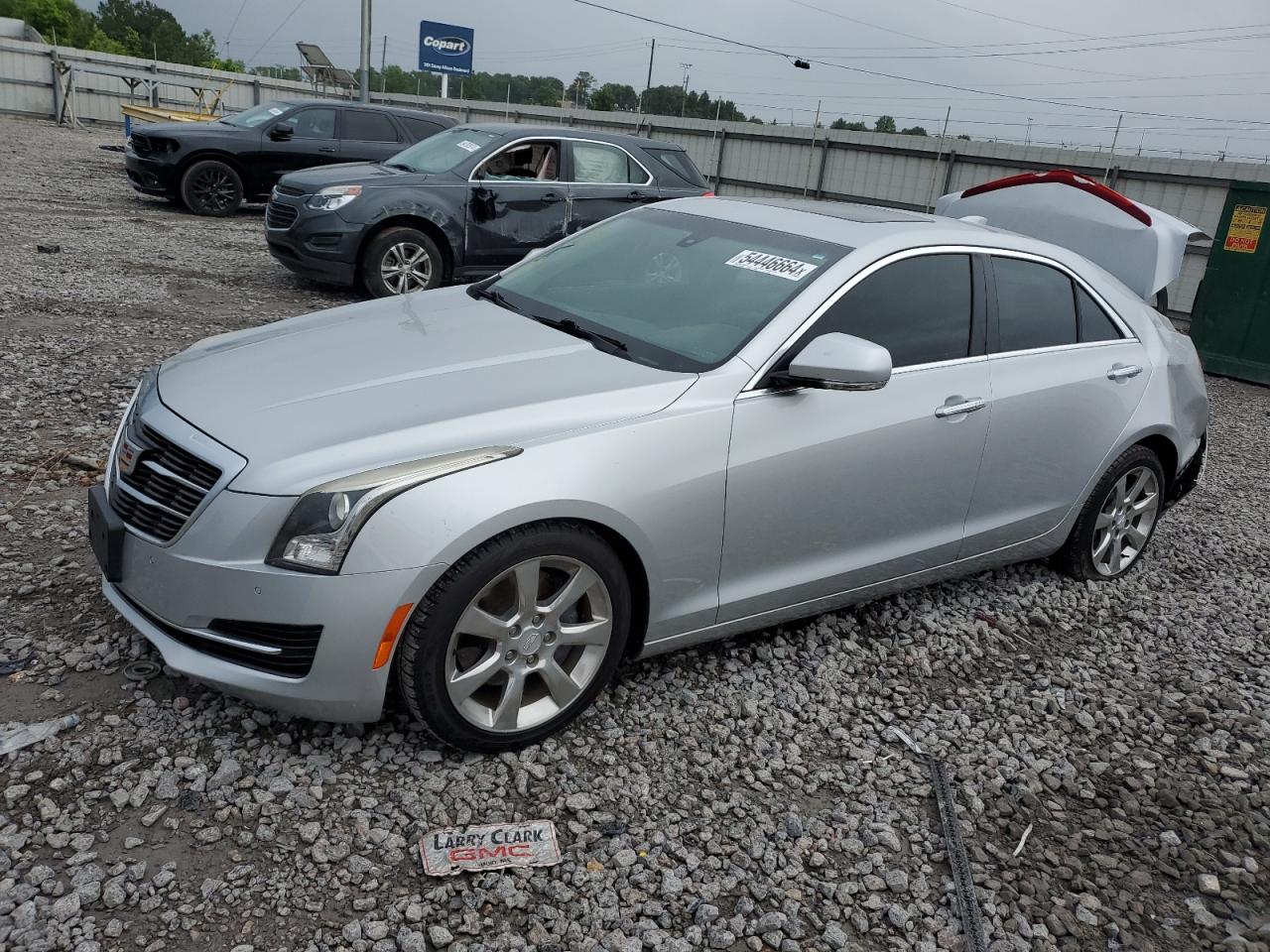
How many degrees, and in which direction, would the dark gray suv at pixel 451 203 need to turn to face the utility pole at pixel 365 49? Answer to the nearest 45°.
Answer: approximately 135° to its right

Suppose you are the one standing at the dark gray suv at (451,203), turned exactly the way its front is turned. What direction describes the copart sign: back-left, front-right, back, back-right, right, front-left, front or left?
back-right

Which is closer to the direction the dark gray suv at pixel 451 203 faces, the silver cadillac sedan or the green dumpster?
the silver cadillac sedan

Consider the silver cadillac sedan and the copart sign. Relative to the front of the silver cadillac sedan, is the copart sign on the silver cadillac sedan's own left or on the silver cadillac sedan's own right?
on the silver cadillac sedan's own right

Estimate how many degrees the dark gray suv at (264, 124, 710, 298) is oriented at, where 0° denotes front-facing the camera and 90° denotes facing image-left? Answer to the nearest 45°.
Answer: approximately 45°

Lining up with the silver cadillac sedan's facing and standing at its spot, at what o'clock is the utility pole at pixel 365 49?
The utility pole is roughly at 4 o'clock from the silver cadillac sedan.

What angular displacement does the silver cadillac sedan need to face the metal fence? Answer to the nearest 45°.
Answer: approximately 135° to its right
